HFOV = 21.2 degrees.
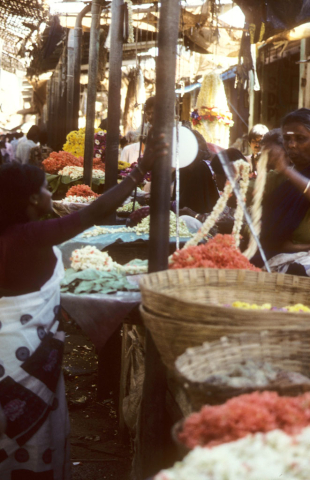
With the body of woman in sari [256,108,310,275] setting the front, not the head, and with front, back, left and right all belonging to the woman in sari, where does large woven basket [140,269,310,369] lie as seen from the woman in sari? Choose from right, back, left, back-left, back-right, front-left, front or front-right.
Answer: front-left

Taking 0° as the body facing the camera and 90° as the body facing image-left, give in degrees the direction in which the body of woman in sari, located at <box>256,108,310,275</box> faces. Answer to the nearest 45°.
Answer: approximately 45°

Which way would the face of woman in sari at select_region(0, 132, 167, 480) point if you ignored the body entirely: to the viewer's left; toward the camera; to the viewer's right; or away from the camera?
to the viewer's right

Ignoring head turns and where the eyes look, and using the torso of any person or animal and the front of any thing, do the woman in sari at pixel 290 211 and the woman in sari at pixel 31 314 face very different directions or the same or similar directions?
very different directions

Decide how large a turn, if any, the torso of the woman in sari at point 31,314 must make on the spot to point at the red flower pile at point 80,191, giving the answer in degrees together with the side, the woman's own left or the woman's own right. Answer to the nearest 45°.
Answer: approximately 45° to the woman's own left

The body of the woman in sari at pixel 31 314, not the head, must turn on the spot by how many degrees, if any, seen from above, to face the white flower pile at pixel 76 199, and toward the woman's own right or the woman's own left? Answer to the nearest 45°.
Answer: approximately 45° to the woman's own left

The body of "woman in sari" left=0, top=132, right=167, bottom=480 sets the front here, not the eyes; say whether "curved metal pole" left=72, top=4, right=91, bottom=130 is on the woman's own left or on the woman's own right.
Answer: on the woman's own left

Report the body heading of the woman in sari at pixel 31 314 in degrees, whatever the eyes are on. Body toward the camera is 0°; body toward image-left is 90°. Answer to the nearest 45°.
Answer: approximately 225°
